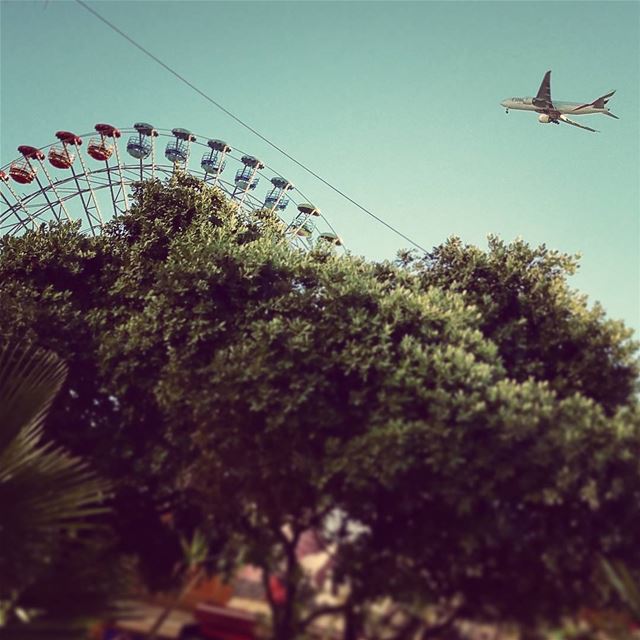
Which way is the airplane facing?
to the viewer's left
